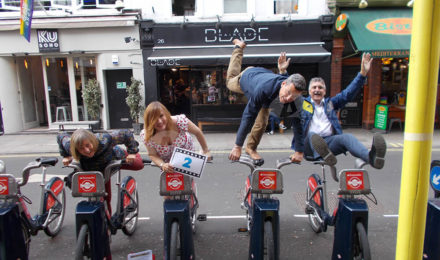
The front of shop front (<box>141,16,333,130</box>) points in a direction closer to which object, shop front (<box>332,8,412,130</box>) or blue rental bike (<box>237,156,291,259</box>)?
the blue rental bike

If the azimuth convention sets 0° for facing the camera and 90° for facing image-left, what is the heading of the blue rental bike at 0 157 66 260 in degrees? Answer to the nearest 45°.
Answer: approximately 45°

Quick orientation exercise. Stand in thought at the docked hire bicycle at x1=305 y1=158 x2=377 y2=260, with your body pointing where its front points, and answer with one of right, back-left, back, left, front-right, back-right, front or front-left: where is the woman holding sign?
back-right

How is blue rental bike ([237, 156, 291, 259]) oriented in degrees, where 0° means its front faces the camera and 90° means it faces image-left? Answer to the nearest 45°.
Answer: approximately 0°

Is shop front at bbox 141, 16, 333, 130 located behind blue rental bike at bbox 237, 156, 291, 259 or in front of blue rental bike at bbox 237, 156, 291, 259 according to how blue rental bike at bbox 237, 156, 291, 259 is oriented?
behind

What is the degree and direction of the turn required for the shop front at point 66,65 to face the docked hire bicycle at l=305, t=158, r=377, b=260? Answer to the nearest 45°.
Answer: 0° — it already faces it

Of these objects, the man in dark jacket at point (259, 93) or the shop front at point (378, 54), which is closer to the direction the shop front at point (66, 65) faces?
the man in dark jacket

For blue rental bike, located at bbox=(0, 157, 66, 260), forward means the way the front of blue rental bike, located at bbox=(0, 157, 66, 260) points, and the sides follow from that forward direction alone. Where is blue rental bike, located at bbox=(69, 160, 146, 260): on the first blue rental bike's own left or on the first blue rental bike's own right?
on the first blue rental bike's own left
